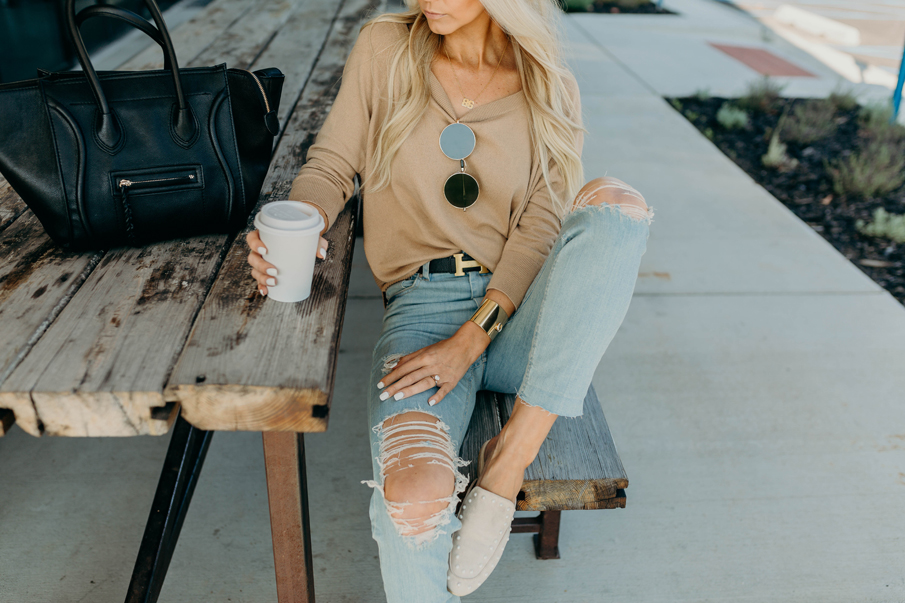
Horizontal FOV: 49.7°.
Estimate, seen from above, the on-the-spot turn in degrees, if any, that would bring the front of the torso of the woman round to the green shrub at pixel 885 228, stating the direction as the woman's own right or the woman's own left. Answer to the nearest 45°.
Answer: approximately 135° to the woman's own left

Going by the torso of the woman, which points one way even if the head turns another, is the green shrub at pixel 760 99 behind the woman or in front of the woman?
behind

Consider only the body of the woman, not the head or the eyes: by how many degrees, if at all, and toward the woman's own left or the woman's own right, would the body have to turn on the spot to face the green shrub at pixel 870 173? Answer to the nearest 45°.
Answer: approximately 135° to the woman's own left

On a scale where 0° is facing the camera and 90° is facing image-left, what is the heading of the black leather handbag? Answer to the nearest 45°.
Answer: approximately 0°

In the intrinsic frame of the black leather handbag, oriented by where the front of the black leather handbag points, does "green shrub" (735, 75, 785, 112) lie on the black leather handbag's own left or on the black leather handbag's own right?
on the black leather handbag's own left

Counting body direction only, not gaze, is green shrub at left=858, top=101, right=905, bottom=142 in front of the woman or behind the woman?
behind

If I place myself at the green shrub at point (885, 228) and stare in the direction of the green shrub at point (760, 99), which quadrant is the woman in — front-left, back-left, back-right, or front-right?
back-left

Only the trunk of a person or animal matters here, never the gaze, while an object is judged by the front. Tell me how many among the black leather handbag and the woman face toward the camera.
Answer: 2

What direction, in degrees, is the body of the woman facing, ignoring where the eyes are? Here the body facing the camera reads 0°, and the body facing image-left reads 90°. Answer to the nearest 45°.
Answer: approximately 0°

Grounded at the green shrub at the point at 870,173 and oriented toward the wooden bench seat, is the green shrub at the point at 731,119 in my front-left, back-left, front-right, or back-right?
back-right
